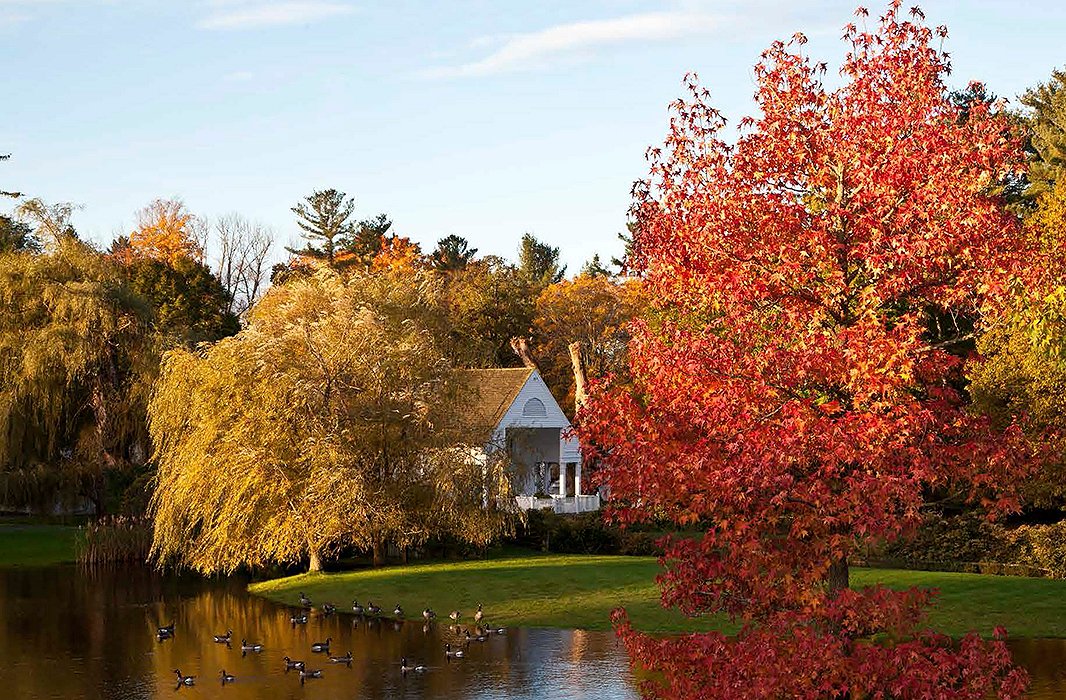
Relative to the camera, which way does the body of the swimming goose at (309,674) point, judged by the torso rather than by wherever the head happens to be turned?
to the viewer's left

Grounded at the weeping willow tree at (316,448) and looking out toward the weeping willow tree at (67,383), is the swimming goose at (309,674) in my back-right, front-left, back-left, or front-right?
back-left

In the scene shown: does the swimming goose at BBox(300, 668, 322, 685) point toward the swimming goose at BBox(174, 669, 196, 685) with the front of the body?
yes

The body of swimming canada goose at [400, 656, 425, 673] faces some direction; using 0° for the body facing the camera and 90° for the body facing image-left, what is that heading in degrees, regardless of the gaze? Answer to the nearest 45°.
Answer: approximately 90°

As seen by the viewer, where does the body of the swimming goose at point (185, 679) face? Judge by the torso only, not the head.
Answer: to the viewer's left
